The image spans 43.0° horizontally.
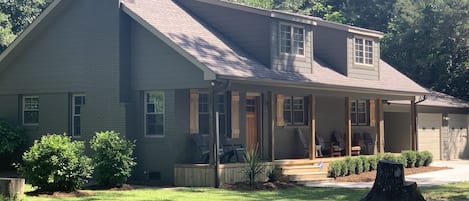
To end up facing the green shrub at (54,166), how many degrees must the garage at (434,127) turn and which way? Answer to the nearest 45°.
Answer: approximately 45° to its right

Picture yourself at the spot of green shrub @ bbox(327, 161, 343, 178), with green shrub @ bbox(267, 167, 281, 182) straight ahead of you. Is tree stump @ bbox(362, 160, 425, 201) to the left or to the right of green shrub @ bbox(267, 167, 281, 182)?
left

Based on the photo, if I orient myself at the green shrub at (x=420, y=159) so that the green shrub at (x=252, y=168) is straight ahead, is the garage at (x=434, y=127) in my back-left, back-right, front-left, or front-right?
back-right

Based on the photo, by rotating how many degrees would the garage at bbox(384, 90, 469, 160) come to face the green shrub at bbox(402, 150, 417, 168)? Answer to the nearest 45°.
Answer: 0° — it already faces it

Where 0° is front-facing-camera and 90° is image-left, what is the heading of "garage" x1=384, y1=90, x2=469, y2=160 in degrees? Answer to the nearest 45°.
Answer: approximately 0°

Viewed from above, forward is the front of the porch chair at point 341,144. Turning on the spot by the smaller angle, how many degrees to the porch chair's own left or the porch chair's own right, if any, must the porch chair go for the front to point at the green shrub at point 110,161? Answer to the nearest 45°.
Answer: approximately 90° to the porch chair's own right

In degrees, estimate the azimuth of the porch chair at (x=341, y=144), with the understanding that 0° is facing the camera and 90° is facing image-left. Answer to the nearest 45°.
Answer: approximately 315°
